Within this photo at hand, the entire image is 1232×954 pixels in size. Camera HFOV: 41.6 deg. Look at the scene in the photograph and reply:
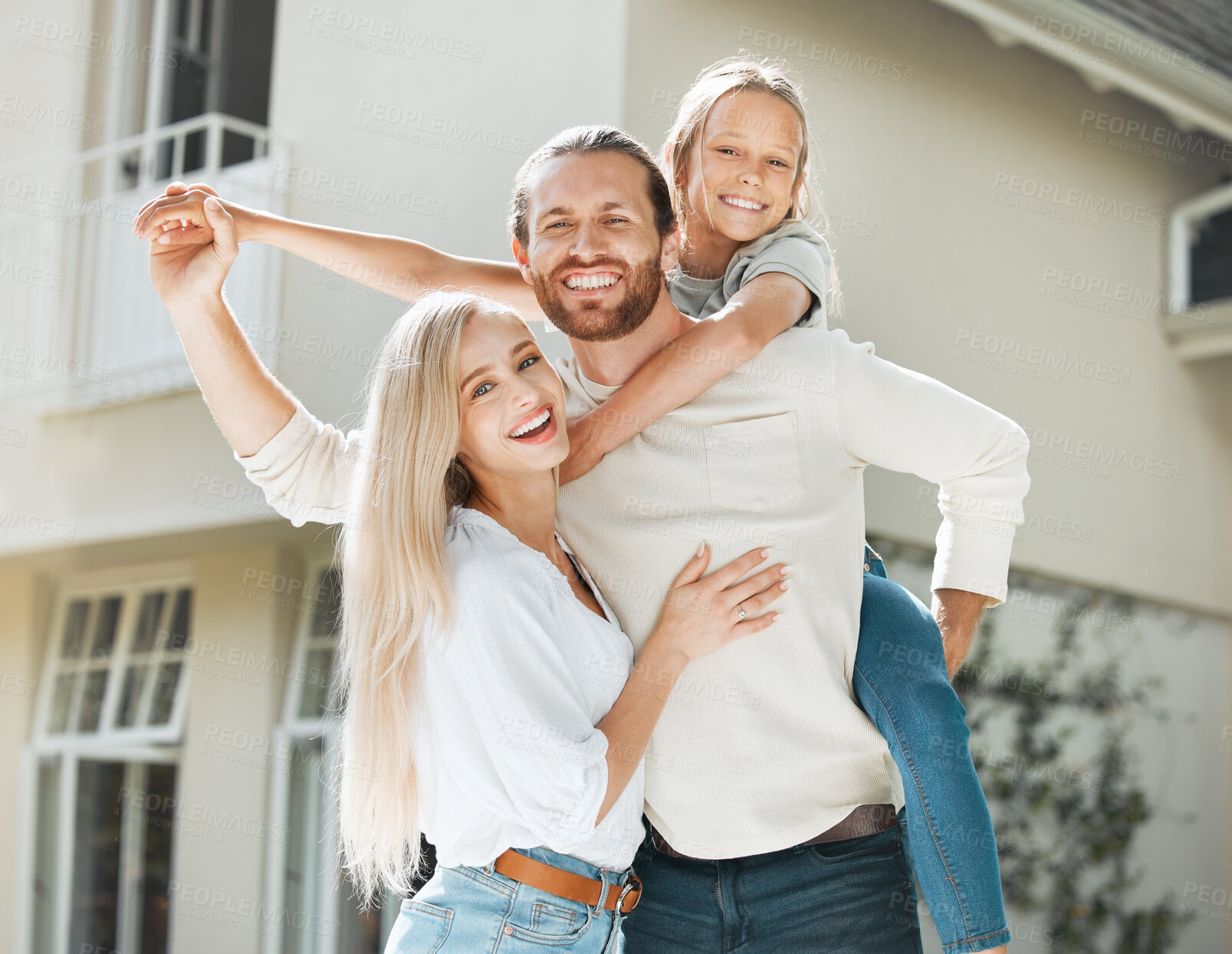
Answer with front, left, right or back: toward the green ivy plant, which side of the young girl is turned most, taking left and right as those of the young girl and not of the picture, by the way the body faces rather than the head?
back

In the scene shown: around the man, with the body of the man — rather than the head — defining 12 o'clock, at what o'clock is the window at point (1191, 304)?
The window is roughly at 7 o'clock from the man.

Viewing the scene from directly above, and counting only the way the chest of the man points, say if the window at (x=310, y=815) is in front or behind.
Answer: behind

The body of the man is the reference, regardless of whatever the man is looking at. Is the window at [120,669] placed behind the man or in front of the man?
behind

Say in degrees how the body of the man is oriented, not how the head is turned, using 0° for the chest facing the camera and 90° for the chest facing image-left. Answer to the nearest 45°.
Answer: approximately 0°

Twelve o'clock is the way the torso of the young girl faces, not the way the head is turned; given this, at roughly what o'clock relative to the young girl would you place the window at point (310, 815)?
The window is roughly at 4 o'clock from the young girl.

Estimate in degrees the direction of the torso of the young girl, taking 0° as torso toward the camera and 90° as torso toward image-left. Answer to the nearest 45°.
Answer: approximately 45°
